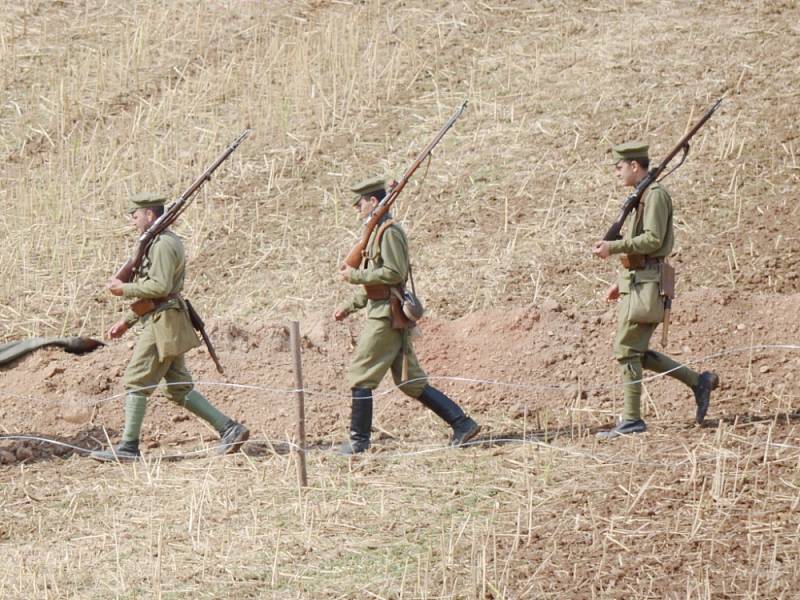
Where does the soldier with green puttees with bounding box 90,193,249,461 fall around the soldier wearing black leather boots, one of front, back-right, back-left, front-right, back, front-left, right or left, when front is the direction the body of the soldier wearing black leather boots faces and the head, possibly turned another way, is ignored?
front

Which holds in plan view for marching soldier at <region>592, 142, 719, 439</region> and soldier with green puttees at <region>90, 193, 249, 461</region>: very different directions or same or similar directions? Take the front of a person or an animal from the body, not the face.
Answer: same or similar directions

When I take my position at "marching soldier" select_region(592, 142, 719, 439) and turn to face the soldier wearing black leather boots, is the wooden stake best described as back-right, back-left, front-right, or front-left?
front-left

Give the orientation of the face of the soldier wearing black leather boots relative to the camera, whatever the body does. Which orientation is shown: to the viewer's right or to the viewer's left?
to the viewer's left

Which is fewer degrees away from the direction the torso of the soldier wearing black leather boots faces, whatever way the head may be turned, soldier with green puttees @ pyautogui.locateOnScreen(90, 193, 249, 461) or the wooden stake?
the soldier with green puttees

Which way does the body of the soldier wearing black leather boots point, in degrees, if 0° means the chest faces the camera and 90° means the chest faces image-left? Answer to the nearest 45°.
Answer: approximately 90°

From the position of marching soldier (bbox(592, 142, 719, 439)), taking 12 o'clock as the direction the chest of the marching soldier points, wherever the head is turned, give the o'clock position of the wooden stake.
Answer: The wooden stake is roughly at 11 o'clock from the marching soldier.

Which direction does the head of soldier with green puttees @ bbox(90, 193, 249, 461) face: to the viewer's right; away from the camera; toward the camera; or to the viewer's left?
to the viewer's left

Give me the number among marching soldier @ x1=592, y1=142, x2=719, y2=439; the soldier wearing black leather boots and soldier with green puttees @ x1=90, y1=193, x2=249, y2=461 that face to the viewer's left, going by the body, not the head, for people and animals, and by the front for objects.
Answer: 3

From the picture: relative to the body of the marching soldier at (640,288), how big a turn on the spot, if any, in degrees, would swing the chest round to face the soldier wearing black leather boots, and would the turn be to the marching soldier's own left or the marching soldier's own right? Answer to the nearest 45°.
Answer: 0° — they already face them

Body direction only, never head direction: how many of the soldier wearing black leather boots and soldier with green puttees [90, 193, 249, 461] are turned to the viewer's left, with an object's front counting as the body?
2

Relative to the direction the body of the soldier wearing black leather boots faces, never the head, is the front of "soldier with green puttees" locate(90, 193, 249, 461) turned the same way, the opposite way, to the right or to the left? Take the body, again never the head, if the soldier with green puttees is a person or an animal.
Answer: the same way

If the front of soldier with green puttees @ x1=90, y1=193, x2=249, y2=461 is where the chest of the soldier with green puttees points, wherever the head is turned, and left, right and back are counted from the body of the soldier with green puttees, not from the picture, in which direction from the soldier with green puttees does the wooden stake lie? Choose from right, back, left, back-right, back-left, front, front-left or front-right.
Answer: back-left

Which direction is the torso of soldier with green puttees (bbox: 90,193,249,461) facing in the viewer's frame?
to the viewer's left

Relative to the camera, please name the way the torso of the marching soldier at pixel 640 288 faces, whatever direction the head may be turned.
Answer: to the viewer's left
